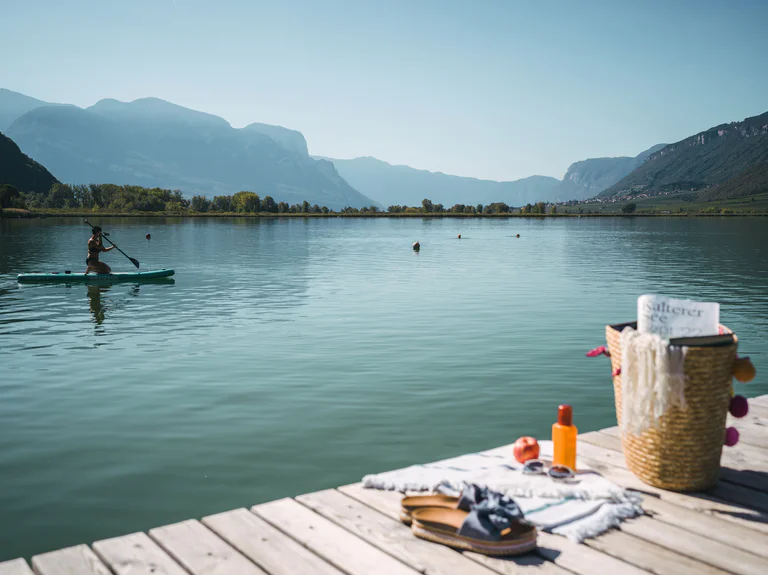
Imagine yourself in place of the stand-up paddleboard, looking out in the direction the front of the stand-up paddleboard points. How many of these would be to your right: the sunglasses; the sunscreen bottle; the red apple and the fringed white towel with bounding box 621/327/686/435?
4

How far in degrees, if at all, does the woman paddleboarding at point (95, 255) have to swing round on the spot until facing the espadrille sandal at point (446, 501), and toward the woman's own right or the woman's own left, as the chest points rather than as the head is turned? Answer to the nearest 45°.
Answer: approximately 90° to the woman's own right

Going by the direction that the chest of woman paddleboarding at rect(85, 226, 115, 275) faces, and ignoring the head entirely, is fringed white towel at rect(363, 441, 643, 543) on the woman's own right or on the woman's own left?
on the woman's own right

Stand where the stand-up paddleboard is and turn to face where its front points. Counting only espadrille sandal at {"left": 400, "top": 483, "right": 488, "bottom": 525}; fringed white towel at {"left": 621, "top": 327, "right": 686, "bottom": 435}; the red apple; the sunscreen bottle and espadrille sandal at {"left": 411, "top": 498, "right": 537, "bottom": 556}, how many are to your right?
5

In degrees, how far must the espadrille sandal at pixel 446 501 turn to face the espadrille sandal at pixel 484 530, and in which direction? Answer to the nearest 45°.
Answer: approximately 45° to its right

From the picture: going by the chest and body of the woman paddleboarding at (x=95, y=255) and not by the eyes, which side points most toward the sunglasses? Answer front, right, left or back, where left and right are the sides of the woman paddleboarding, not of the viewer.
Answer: right

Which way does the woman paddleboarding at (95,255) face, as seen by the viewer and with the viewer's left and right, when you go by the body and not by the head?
facing to the right of the viewer

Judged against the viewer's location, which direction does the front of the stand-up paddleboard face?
facing to the right of the viewer

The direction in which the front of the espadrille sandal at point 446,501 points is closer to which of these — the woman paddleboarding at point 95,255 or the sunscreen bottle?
the sunscreen bottle

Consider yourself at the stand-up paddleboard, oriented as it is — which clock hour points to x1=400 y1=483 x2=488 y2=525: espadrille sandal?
The espadrille sandal is roughly at 3 o'clock from the stand-up paddleboard.

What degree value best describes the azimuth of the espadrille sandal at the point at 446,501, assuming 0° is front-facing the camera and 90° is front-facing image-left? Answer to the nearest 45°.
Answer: approximately 270°

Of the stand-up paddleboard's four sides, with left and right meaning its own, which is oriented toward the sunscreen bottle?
right
